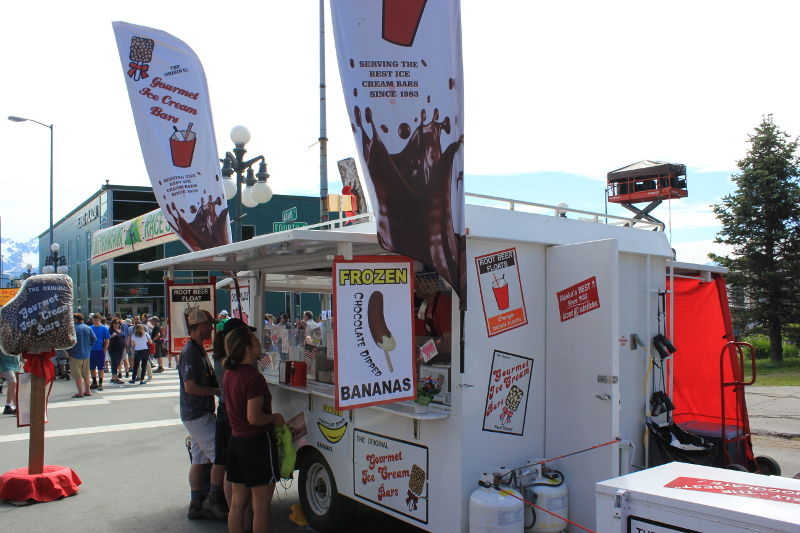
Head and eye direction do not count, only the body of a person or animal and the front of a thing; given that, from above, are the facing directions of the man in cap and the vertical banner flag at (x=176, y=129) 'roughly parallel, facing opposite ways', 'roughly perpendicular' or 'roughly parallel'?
roughly perpendicular

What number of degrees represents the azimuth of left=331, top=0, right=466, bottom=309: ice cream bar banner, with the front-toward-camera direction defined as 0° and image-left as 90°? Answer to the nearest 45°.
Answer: approximately 0°

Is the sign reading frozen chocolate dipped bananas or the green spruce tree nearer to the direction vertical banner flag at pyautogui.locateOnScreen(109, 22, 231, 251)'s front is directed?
the sign reading frozen chocolate dipped bananas

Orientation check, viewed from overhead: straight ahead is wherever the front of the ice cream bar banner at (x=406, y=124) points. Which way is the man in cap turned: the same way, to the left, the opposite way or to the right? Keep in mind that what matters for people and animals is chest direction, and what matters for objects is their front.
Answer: to the left

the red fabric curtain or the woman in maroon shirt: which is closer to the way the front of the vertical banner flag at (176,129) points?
the woman in maroon shirt

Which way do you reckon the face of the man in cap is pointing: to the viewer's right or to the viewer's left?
to the viewer's right

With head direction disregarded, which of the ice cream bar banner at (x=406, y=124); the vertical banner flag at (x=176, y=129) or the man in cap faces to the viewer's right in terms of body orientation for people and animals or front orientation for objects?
the man in cap

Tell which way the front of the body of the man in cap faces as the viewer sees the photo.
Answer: to the viewer's right

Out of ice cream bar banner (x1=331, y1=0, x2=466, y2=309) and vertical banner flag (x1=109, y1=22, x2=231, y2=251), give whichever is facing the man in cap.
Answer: the vertical banner flag

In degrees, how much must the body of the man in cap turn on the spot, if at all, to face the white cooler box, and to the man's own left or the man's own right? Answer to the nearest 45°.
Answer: approximately 45° to the man's own right

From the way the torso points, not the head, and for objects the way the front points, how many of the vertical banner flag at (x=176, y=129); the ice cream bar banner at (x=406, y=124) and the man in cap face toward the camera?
2
